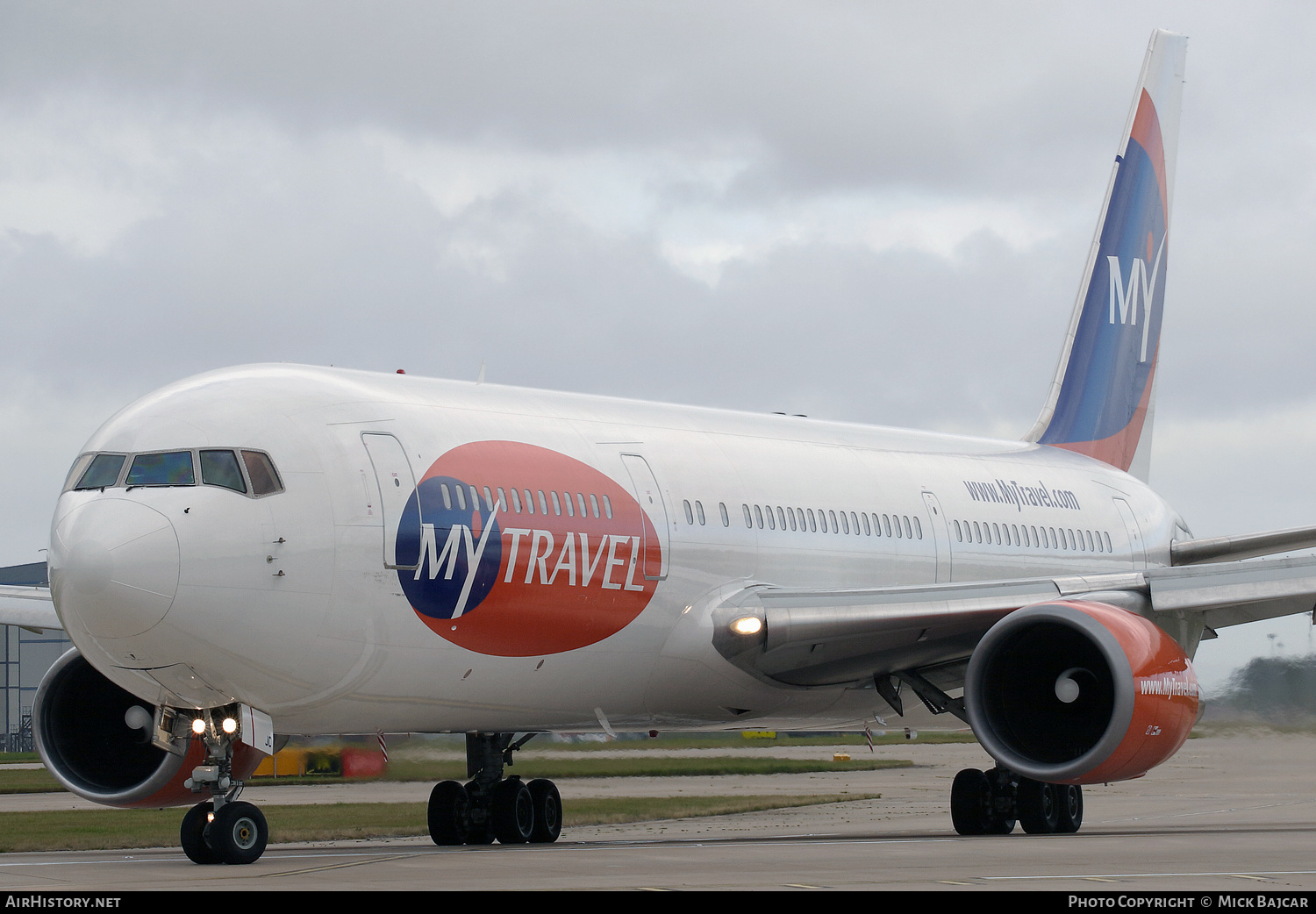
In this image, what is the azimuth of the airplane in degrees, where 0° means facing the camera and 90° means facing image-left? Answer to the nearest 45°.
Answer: approximately 45°
